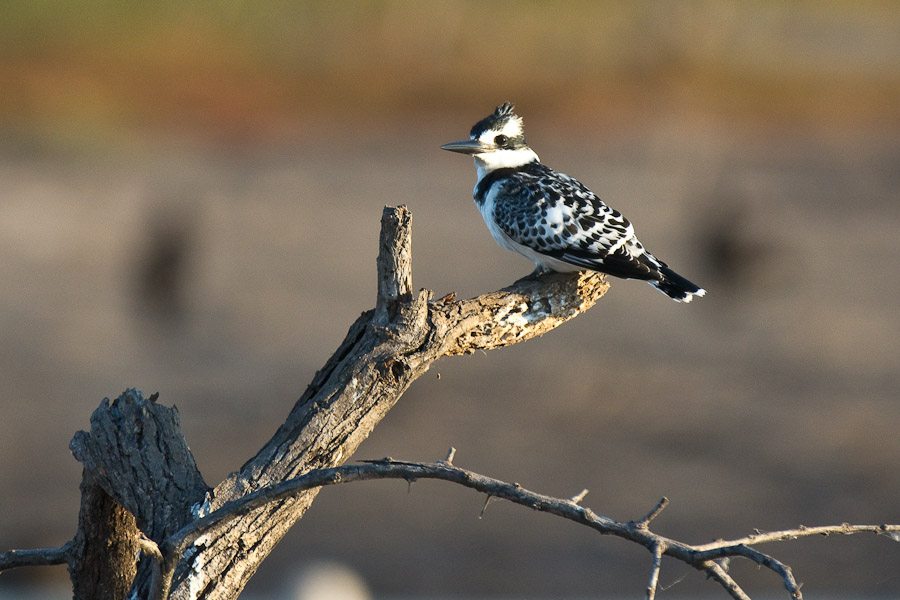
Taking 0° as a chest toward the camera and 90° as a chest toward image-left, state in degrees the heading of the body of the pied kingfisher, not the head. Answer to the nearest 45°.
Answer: approximately 90°
